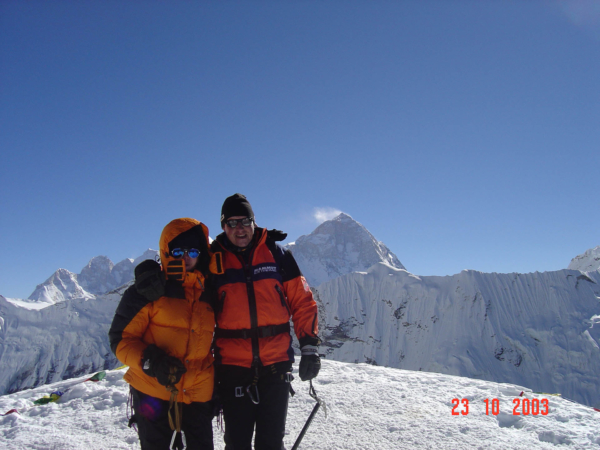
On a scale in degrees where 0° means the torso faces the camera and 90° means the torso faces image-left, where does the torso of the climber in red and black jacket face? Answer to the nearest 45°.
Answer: approximately 0°
